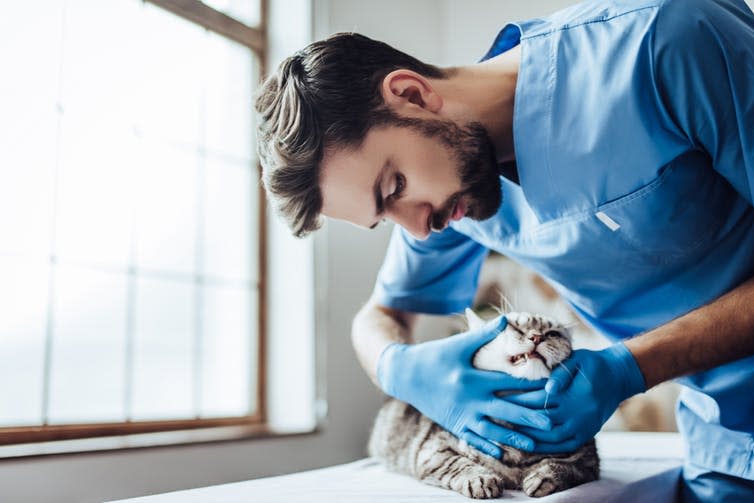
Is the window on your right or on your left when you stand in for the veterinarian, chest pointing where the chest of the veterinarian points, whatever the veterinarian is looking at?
on your right

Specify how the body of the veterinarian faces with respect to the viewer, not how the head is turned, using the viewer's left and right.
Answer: facing the viewer and to the left of the viewer
